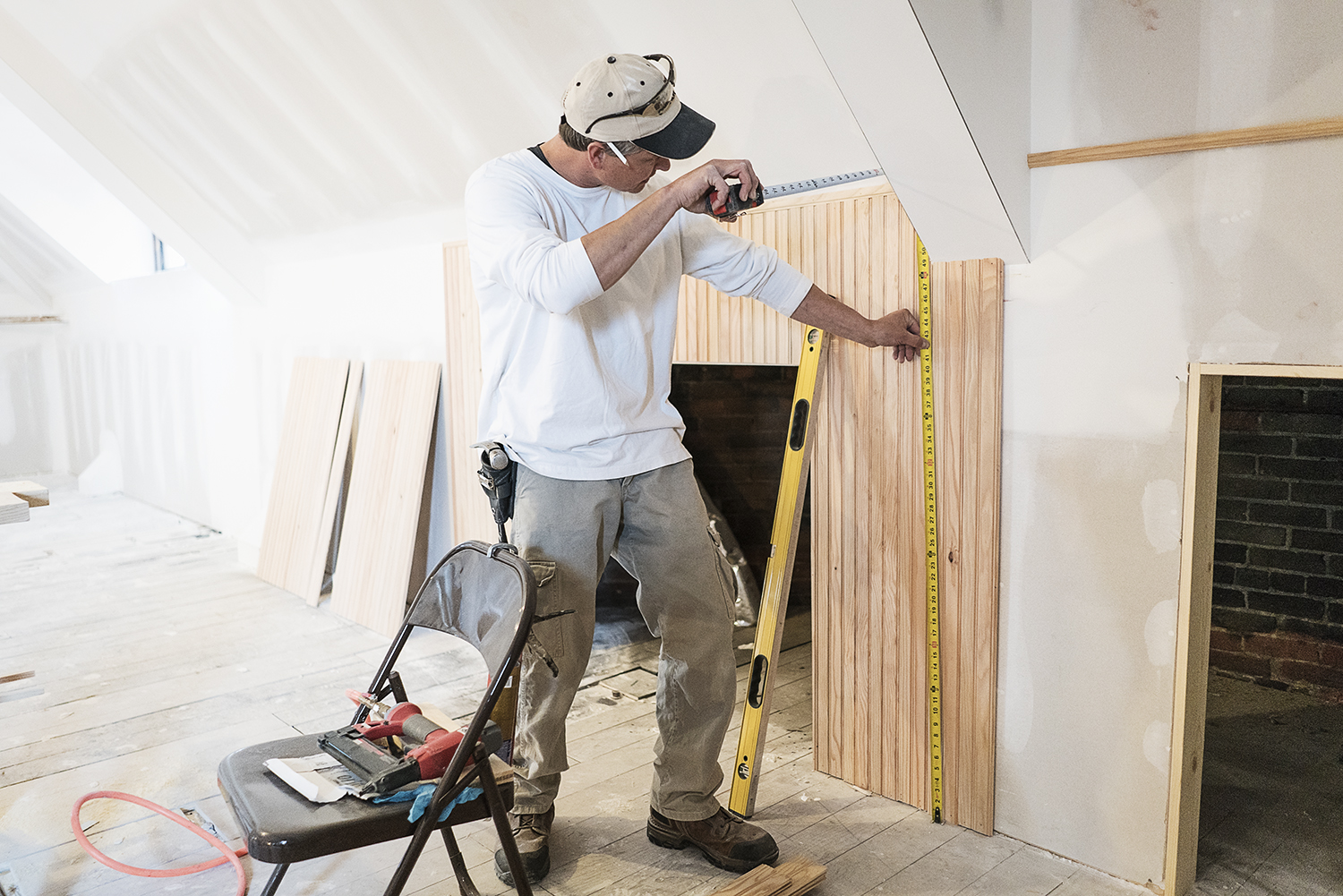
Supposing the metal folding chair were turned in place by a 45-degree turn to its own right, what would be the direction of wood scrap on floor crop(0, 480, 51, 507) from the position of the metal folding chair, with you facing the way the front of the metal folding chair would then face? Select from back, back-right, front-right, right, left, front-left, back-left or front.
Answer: front-right

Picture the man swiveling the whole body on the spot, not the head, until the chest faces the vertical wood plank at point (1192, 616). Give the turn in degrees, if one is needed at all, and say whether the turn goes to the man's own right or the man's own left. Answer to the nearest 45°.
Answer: approximately 45° to the man's own left

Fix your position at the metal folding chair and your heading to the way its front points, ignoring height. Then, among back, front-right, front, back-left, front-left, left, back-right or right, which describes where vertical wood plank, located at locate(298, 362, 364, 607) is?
back-right

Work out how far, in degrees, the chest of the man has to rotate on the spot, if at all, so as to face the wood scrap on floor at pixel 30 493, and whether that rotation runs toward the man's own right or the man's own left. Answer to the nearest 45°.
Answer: approximately 135° to the man's own right

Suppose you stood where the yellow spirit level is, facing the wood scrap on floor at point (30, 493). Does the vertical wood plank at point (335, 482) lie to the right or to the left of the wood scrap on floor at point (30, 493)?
right

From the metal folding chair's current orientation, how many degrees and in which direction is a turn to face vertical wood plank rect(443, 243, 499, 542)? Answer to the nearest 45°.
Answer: approximately 135° to its right

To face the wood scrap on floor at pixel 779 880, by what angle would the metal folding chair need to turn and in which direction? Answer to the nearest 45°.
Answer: approximately 135° to its left

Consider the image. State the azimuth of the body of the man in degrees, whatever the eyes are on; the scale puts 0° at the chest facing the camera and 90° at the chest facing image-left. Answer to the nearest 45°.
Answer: approximately 315°

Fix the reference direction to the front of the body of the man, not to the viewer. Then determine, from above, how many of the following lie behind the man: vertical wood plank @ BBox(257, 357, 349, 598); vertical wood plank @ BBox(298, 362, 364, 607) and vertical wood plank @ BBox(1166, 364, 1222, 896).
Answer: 2

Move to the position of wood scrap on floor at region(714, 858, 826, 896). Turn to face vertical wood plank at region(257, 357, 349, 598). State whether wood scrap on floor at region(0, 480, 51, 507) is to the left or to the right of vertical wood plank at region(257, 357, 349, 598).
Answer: left

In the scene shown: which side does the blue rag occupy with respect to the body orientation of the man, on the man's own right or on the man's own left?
on the man's own right

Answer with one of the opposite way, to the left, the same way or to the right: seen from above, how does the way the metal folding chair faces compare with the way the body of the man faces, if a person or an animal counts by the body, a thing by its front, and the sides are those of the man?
to the right

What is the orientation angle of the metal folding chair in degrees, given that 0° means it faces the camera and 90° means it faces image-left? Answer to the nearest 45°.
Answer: approximately 45°

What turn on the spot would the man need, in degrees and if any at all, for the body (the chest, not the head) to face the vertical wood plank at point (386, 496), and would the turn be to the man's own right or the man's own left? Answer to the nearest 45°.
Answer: approximately 180°
